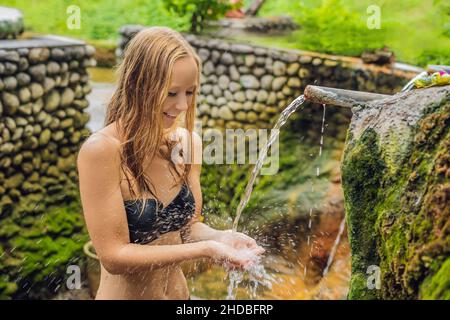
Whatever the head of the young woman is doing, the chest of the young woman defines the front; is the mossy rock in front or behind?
in front

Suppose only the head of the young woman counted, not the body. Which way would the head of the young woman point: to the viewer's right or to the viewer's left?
to the viewer's right

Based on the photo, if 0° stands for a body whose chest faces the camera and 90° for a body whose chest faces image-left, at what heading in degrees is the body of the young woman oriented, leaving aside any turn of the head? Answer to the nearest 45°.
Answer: approximately 315°

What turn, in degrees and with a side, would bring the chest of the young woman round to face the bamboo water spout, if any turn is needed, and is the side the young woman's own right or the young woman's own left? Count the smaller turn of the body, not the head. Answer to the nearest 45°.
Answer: approximately 90° to the young woman's own left

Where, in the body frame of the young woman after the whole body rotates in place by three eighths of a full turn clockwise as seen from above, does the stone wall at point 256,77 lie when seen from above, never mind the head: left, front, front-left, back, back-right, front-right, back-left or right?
right

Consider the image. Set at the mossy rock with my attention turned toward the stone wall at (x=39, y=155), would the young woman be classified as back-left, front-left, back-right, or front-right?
front-left
